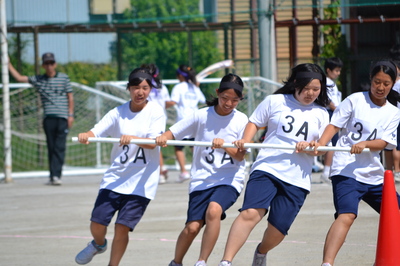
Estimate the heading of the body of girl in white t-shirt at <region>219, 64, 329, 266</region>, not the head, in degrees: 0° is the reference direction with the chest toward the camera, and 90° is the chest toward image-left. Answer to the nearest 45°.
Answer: approximately 0°

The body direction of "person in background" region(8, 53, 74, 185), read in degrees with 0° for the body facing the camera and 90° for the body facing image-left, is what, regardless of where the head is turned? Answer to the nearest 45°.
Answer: approximately 0°

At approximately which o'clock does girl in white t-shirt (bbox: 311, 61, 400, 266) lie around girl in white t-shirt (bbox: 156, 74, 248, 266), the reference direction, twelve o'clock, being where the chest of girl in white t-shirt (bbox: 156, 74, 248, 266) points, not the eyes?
girl in white t-shirt (bbox: 311, 61, 400, 266) is roughly at 9 o'clock from girl in white t-shirt (bbox: 156, 74, 248, 266).

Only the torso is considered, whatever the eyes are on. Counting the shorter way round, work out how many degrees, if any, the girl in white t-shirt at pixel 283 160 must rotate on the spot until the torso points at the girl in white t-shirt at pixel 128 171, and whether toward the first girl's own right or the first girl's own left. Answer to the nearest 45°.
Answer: approximately 90° to the first girl's own right

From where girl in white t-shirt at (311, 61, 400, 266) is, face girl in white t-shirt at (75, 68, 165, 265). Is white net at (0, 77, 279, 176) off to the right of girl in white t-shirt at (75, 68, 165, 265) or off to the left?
right
